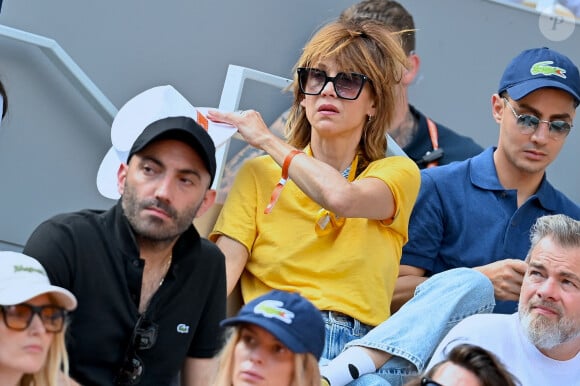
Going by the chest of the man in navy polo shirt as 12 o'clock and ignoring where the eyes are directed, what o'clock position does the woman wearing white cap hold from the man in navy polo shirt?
The woman wearing white cap is roughly at 1 o'clock from the man in navy polo shirt.

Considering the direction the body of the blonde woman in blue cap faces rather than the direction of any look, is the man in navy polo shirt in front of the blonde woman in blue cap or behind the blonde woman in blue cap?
behind

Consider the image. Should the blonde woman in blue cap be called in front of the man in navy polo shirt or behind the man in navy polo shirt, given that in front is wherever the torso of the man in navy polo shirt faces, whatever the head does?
in front

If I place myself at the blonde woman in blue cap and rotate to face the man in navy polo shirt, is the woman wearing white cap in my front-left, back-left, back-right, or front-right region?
back-left

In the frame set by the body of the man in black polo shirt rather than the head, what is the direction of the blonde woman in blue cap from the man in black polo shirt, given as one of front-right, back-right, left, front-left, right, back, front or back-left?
front-left

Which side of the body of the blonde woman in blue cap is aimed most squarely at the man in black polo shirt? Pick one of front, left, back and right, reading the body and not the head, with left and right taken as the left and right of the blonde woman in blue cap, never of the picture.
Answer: right

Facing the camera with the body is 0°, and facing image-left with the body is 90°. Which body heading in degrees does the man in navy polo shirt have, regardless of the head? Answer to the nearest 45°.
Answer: approximately 0°

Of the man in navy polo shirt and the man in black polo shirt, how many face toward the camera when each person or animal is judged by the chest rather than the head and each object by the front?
2

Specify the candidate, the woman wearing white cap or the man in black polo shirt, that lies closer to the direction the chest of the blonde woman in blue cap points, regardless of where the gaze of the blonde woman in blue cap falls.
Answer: the woman wearing white cap

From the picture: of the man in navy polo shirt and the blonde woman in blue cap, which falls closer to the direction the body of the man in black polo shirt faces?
the blonde woman in blue cap
